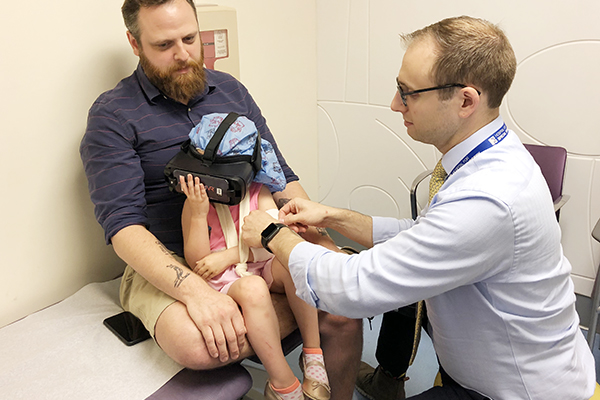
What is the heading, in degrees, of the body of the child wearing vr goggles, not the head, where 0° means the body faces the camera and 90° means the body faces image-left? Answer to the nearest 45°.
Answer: approximately 0°

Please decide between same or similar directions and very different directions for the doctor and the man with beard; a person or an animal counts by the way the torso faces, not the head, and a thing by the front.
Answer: very different directions

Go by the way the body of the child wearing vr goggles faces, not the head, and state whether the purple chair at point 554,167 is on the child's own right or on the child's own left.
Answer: on the child's own left

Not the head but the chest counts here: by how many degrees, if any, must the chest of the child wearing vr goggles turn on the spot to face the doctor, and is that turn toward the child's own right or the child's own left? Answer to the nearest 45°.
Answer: approximately 45° to the child's own left

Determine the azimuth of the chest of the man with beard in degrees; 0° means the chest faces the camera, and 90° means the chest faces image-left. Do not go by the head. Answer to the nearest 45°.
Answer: approximately 315°

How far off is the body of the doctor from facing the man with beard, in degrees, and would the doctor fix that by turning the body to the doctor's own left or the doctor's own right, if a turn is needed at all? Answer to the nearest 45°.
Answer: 0° — they already face them

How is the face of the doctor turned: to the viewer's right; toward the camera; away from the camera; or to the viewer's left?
to the viewer's left

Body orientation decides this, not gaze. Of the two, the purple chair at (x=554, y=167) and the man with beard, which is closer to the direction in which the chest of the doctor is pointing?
the man with beard

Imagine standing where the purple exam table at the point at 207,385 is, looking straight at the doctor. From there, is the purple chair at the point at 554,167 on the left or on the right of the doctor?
left

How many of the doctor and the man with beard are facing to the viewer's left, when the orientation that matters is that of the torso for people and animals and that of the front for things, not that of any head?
1

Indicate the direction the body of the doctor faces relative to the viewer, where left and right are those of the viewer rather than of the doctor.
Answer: facing to the left of the viewer

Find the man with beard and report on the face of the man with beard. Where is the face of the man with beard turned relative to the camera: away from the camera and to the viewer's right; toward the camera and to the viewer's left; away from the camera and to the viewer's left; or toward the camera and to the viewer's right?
toward the camera and to the viewer's right

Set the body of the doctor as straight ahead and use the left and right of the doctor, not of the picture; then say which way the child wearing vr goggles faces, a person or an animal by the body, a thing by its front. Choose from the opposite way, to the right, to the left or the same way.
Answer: to the left
